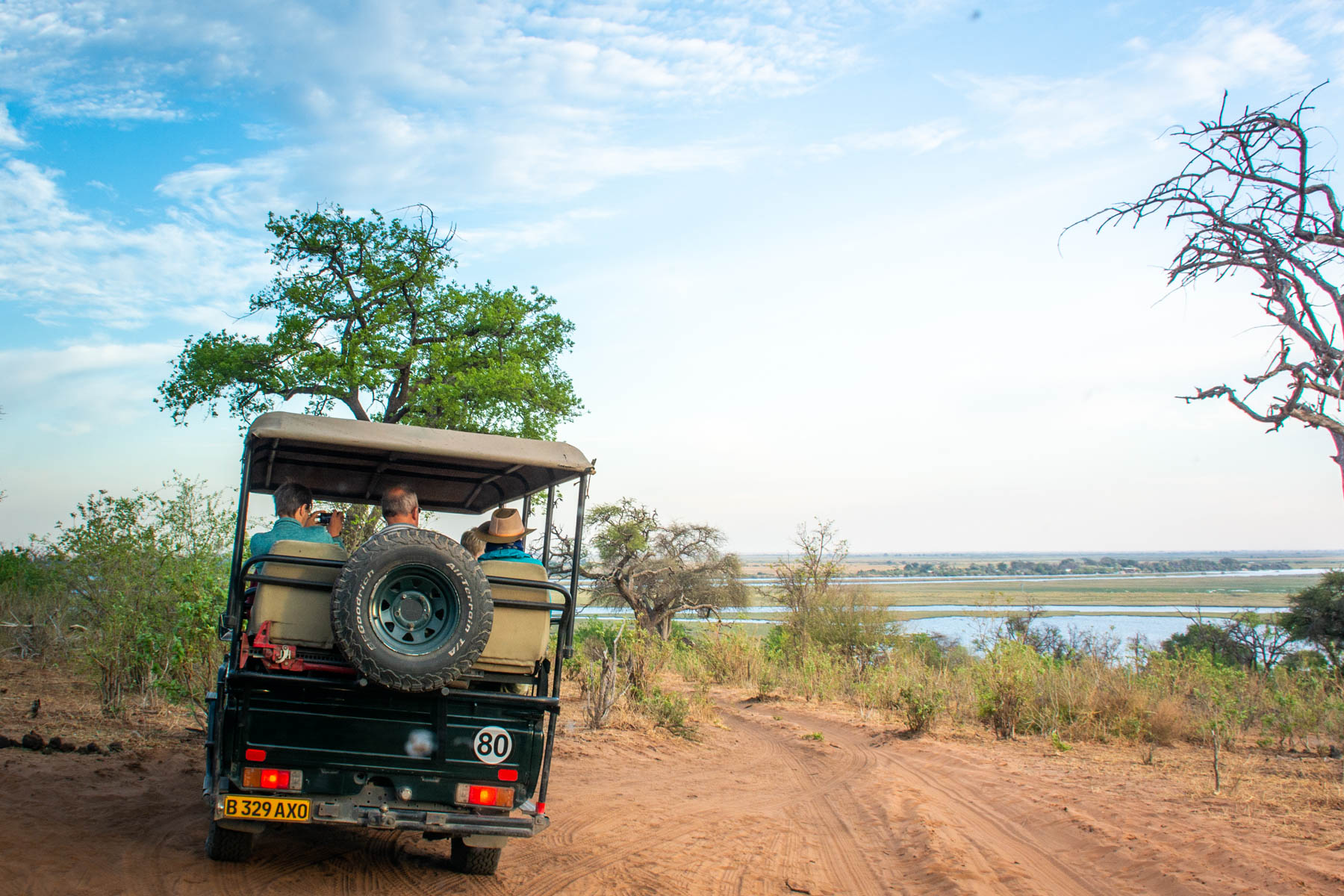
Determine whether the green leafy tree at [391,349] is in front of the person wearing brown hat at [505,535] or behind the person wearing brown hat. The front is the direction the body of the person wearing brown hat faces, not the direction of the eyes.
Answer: in front

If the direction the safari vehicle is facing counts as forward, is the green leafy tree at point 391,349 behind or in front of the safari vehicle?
in front

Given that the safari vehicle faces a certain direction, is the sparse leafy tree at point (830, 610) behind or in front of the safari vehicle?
in front

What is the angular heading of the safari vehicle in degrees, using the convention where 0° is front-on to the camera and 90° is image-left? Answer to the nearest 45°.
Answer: approximately 180°

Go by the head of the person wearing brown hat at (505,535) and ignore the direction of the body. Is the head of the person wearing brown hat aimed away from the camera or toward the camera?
away from the camera

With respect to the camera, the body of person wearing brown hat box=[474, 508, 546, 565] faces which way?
away from the camera
